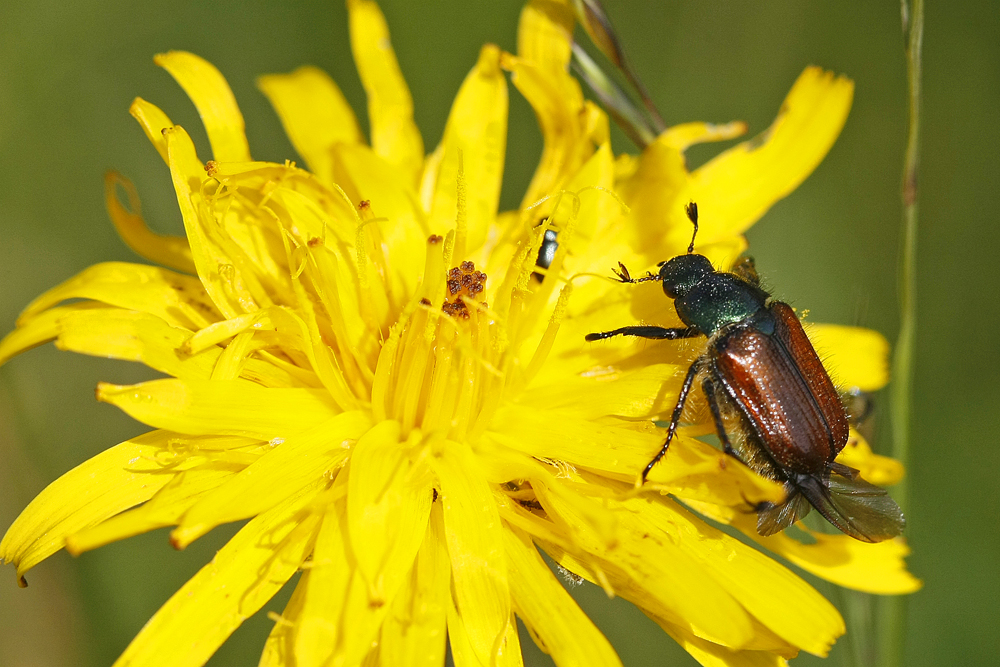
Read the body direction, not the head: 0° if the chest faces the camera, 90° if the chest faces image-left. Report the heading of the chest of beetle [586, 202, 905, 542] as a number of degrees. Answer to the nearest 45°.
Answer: approximately 135°

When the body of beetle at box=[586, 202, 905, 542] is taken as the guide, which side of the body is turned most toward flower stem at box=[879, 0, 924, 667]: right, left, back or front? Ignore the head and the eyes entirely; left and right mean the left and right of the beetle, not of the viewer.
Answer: right
